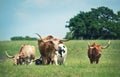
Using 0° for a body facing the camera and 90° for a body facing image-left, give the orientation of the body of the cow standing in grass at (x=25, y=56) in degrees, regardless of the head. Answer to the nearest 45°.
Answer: approximately 45°
